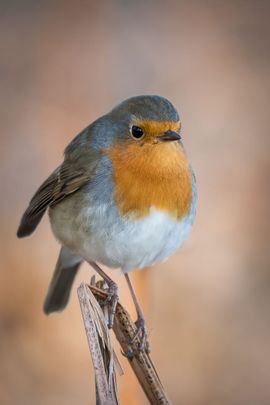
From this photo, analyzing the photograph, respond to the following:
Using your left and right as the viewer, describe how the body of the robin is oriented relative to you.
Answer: facing the viewer and to the right of the viewer
